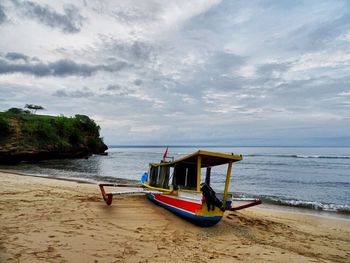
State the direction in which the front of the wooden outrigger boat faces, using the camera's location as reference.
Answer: facing away from the viewer and to the left of the viewer

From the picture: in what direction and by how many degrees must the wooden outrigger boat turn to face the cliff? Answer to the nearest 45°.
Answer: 0° — it already faces it
